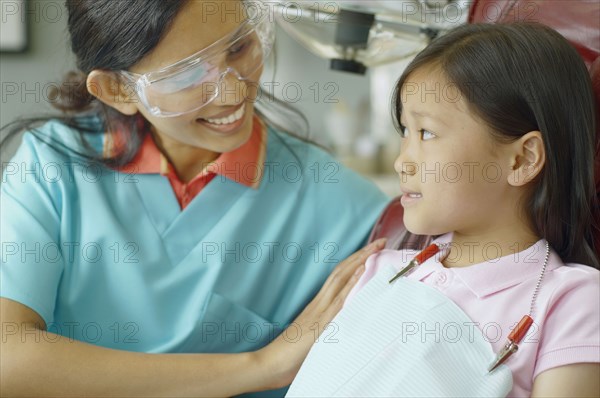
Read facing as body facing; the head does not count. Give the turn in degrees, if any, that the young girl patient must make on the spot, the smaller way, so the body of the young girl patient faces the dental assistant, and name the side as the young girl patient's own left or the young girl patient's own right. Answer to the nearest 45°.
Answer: approximately 45° to the young girl patient's own right

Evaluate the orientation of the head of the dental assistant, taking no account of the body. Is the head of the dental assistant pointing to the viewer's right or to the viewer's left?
to the viewer's right

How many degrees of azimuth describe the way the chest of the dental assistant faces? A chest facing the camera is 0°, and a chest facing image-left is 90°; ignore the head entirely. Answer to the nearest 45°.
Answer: approximately 0°

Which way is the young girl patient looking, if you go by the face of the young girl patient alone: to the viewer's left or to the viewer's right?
to the viewer's left

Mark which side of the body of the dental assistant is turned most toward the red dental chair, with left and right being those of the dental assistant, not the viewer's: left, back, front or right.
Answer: left

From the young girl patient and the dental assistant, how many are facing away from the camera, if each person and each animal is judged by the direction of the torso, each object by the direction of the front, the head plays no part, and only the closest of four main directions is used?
0

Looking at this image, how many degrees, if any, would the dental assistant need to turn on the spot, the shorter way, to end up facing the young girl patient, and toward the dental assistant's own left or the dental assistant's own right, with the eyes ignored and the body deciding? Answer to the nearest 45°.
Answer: approximately 45° to the dental assistant's own left

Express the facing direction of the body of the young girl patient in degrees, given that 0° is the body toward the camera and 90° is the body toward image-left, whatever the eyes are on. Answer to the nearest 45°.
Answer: approximately 45°
